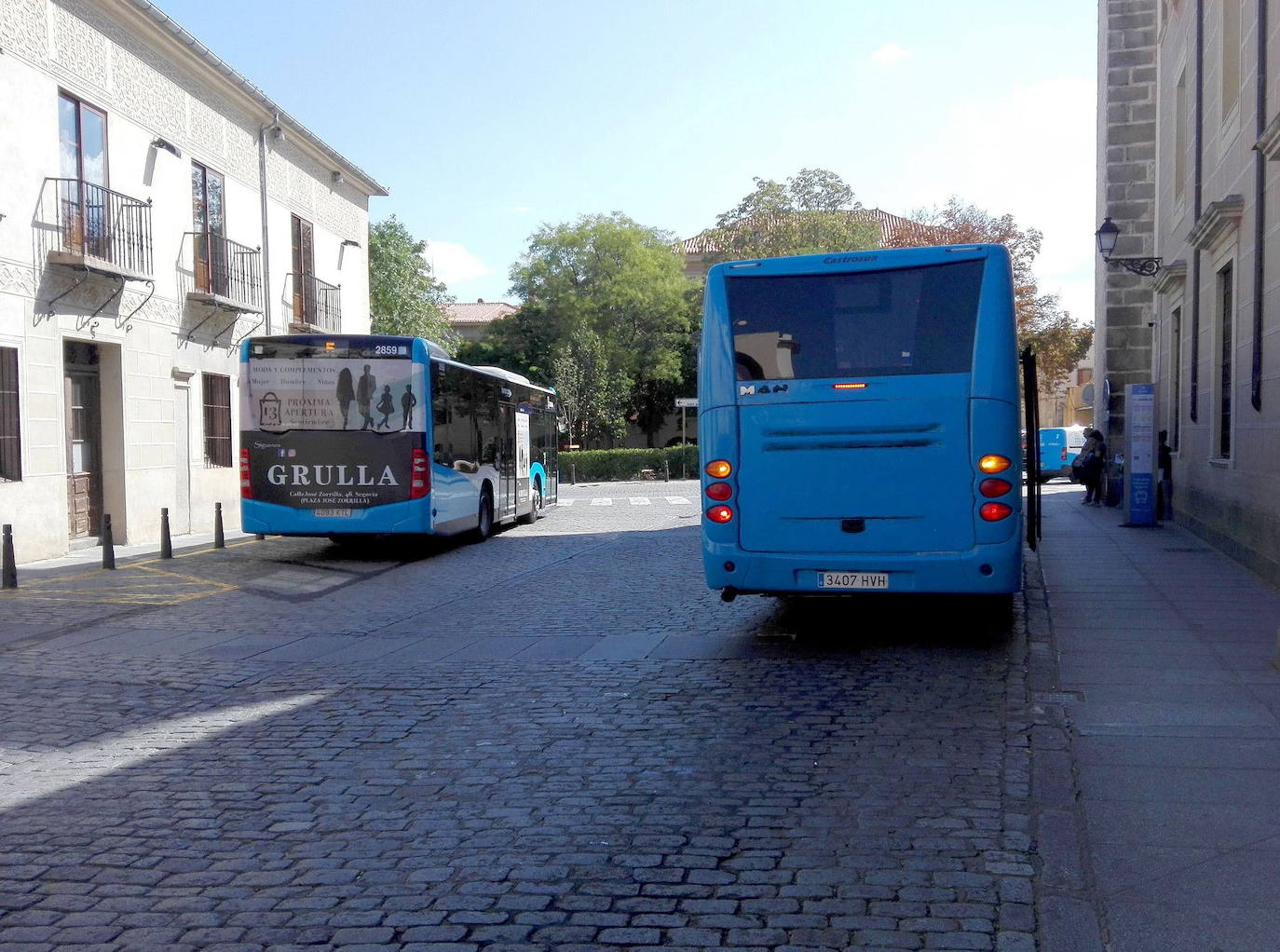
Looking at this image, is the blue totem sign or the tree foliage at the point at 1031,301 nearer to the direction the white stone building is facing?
the blue totem sign

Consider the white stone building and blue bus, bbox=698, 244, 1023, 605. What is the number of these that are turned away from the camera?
1

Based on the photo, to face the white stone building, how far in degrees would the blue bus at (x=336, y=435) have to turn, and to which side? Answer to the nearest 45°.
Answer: approximately 90° to its left

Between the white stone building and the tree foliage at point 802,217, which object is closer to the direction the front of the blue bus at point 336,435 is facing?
the tree foliage

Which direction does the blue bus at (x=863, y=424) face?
away from the camera

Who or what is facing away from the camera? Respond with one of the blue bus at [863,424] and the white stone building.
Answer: the blue bus

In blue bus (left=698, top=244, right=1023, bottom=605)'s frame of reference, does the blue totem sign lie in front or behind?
in front

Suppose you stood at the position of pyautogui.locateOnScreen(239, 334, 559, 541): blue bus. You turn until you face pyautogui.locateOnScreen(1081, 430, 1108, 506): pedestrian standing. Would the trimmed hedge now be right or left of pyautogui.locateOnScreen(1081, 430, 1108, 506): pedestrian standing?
left

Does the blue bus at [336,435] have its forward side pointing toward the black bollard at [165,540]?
no

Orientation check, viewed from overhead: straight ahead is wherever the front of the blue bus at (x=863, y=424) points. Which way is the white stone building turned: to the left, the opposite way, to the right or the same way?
to the right

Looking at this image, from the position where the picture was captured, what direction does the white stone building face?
facing the viewer and to the right of the viewer

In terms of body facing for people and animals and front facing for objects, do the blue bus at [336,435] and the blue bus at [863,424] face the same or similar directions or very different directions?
same or similar directions

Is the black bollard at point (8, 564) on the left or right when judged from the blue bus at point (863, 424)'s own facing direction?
on its left

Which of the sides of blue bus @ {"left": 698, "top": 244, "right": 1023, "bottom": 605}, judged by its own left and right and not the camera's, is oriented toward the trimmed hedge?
front

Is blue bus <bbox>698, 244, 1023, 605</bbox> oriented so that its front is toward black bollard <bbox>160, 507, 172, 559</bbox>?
no

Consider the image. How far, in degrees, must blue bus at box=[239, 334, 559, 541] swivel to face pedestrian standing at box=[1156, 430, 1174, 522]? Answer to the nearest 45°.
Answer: approximately 45° to its right

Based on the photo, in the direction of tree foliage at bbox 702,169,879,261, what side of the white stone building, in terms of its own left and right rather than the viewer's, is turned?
left

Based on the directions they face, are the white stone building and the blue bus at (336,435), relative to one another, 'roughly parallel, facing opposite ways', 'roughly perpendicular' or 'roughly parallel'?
roughly perpendicular

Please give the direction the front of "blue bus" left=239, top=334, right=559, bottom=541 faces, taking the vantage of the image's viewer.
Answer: facing away from the viewer and to the right of the viewer
